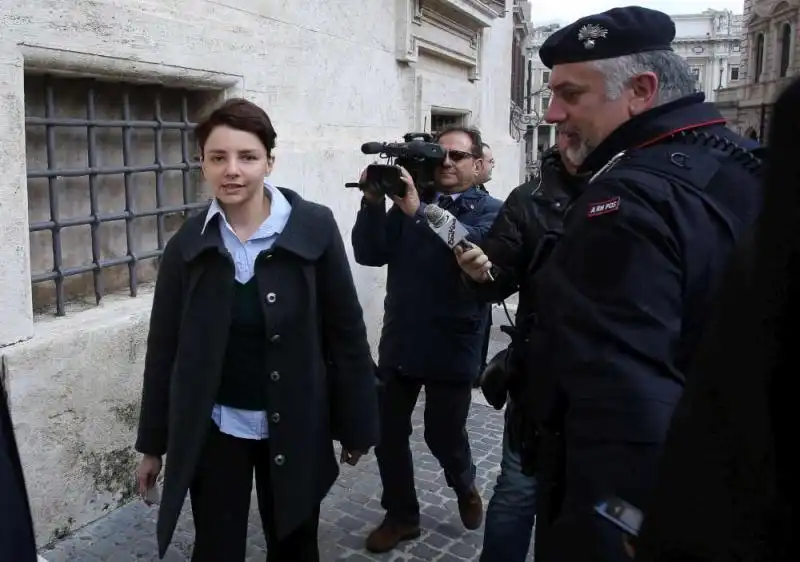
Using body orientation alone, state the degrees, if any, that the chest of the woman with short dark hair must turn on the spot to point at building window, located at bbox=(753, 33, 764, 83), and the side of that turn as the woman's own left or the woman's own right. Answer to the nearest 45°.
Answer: approximately 135° to the woman's own left

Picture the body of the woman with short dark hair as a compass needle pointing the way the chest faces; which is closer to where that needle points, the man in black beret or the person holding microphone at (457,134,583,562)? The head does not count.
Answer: the man in black beret

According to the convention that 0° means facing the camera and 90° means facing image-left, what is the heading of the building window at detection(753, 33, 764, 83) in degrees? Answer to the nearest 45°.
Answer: approximately 45°

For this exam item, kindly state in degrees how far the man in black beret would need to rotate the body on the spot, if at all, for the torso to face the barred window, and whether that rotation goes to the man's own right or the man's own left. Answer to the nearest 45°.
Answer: approximately 45° to the man's own right

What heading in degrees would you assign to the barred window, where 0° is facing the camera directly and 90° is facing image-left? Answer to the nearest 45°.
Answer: approximately 315°

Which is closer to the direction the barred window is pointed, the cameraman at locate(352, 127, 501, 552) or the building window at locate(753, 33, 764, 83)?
the cameraman

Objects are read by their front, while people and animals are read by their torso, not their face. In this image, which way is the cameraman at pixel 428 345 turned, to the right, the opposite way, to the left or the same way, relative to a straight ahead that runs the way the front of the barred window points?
to the right

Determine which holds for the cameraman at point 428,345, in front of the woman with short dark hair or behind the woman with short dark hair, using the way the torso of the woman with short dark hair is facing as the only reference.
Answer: behind

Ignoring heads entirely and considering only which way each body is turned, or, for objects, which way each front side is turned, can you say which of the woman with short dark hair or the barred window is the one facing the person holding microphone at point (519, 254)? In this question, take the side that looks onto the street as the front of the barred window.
the barred window

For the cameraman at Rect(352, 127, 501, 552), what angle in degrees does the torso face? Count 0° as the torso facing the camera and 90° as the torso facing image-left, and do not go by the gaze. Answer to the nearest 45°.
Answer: approximately 45°

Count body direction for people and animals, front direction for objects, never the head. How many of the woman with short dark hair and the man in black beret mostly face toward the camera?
1

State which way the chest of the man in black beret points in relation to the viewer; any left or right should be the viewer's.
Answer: facing to the left of the viewer
